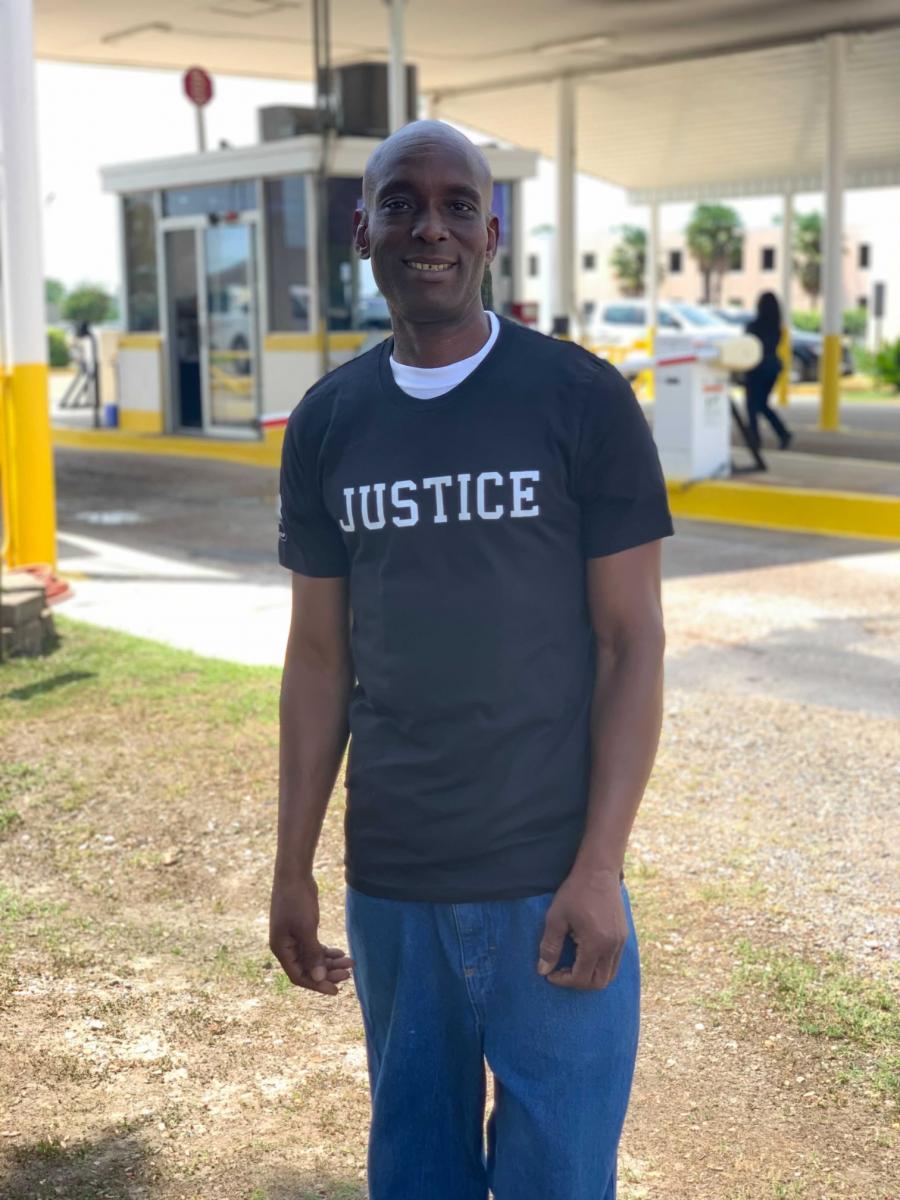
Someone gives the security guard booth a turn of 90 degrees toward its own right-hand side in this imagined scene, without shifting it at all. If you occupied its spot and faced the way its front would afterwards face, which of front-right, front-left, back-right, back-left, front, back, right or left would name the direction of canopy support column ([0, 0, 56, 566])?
back-left

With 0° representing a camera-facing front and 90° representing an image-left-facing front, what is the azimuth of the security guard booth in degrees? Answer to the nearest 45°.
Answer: approximately 45°

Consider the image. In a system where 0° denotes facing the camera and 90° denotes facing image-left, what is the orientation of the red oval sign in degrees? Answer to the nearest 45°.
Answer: approximately 0°

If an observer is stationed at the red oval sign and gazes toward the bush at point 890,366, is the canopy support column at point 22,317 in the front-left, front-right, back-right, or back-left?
back-right

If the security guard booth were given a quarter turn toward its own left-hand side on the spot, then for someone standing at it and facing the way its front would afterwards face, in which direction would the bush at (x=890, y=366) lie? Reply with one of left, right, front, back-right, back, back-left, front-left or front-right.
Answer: left

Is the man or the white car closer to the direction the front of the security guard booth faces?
the man

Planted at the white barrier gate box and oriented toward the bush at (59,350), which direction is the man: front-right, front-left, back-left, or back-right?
back-left
